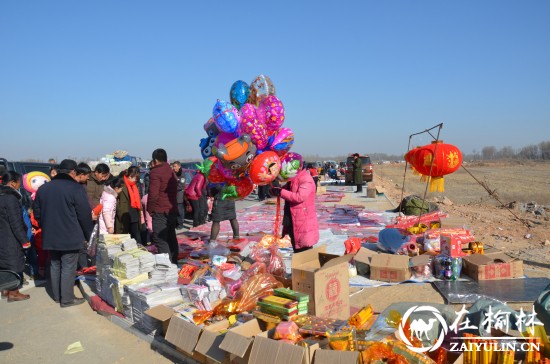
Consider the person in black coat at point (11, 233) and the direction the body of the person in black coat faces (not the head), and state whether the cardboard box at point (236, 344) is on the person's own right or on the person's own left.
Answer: on the person's own right

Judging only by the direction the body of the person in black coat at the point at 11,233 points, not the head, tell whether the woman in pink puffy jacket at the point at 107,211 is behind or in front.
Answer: in front

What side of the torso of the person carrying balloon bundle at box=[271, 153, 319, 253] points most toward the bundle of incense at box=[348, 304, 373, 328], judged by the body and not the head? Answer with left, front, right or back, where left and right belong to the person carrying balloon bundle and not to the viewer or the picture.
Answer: left

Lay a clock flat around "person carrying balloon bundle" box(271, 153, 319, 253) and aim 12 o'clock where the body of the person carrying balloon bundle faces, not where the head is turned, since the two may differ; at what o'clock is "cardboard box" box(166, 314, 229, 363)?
The cardboard box is roughly at 10 o'clock from the person carrying balloon bundle.

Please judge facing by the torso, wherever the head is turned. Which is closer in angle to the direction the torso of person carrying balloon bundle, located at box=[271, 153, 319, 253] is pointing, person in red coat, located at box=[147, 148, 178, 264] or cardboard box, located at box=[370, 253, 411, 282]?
the person in red coat

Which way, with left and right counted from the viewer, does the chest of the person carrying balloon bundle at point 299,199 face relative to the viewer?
facing to the left of the viewer

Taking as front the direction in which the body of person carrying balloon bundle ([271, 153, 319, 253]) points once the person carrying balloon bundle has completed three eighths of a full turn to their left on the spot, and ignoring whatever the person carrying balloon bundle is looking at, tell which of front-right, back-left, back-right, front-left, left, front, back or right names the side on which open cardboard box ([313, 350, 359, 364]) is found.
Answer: front-right

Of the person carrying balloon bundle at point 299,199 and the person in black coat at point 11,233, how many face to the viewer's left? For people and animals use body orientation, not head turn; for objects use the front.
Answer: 1

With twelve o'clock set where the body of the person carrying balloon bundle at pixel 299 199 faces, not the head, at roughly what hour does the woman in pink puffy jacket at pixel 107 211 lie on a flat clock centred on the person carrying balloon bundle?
The woman in pink puffy jacket is roughly at 1 o'clock from the person carrying balloon bundle.

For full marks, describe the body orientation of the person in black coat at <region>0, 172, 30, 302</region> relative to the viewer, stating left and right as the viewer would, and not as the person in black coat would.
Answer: facing to the right of the viewer

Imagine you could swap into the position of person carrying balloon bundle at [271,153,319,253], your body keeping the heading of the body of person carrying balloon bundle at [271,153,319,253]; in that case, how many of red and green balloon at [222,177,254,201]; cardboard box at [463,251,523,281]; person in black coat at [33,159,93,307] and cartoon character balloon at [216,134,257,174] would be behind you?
1
